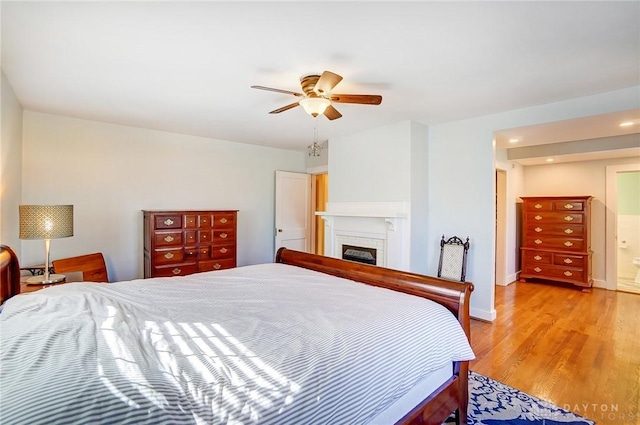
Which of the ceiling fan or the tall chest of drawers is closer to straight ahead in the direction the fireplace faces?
the ceiling fan

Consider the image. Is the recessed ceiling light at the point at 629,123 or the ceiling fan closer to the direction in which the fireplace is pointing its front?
the ceiling fan

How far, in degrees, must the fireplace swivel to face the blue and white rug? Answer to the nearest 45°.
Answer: approximately 45° to its left

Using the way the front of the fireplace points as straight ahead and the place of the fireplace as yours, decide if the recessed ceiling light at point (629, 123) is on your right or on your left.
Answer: on your left

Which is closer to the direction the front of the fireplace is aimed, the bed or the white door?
the bed

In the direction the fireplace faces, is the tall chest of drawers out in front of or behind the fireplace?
behind

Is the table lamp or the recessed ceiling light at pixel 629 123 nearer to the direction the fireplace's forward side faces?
the table lamp

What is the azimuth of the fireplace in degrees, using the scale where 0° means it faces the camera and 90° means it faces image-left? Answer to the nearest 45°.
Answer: approximately 45°

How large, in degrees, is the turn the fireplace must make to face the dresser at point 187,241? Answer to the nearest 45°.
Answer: approximately 45° to its right

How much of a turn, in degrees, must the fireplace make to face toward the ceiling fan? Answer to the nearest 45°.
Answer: approximately 45° to its left

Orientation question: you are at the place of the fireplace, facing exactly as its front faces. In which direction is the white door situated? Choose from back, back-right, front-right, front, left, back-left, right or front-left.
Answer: right
